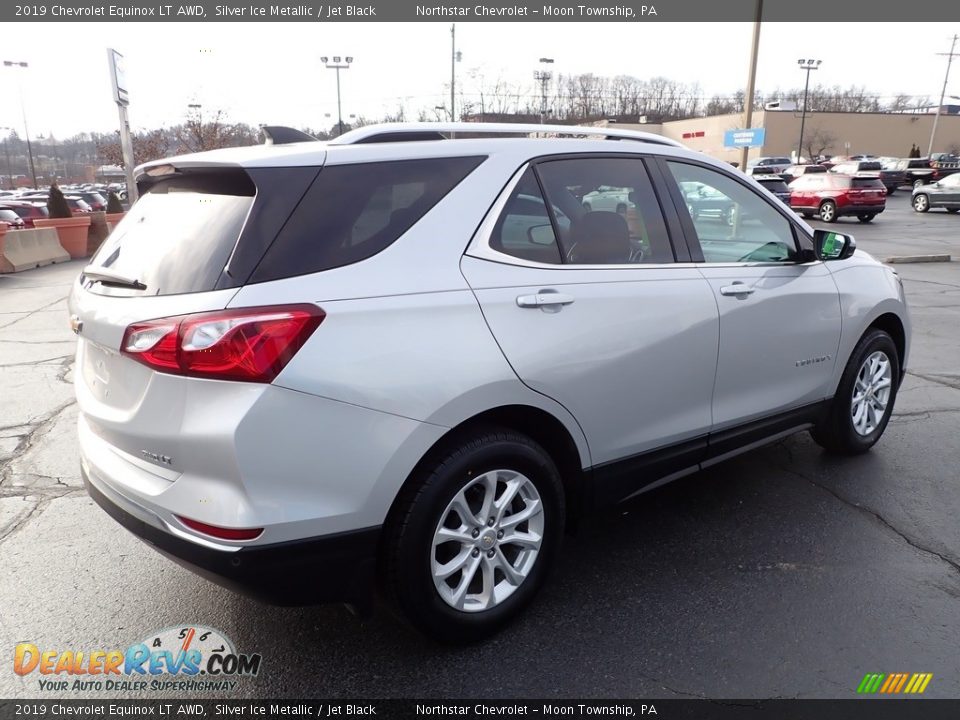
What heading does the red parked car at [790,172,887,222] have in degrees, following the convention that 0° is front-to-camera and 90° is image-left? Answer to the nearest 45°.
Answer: approximately 135°

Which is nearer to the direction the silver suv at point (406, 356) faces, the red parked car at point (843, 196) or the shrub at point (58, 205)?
the red parked car

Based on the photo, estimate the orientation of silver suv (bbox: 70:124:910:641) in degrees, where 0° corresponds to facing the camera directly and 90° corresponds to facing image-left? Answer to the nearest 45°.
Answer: approximately 225°

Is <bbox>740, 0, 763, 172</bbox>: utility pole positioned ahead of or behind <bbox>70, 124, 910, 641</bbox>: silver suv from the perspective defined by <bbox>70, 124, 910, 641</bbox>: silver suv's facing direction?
ahead

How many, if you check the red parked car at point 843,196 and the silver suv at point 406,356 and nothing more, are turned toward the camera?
0

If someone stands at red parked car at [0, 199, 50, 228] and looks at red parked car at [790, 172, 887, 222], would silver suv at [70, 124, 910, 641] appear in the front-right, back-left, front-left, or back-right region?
front-right

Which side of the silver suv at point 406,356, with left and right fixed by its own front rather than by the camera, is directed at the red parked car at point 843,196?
front

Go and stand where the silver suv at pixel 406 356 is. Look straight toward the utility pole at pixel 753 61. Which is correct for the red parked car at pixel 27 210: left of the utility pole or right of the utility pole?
left

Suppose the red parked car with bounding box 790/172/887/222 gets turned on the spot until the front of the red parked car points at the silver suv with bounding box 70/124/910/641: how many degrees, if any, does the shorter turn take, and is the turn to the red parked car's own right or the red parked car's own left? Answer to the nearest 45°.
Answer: approximately 135° to the red parked car's own left

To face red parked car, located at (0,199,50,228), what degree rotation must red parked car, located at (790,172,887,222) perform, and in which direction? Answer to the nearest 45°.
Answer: approximately 90° to its left

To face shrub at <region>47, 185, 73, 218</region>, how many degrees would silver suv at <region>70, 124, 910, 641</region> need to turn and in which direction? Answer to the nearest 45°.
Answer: approximately 90° to its left

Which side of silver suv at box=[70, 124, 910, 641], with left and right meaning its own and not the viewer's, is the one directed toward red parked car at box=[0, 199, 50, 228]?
left
